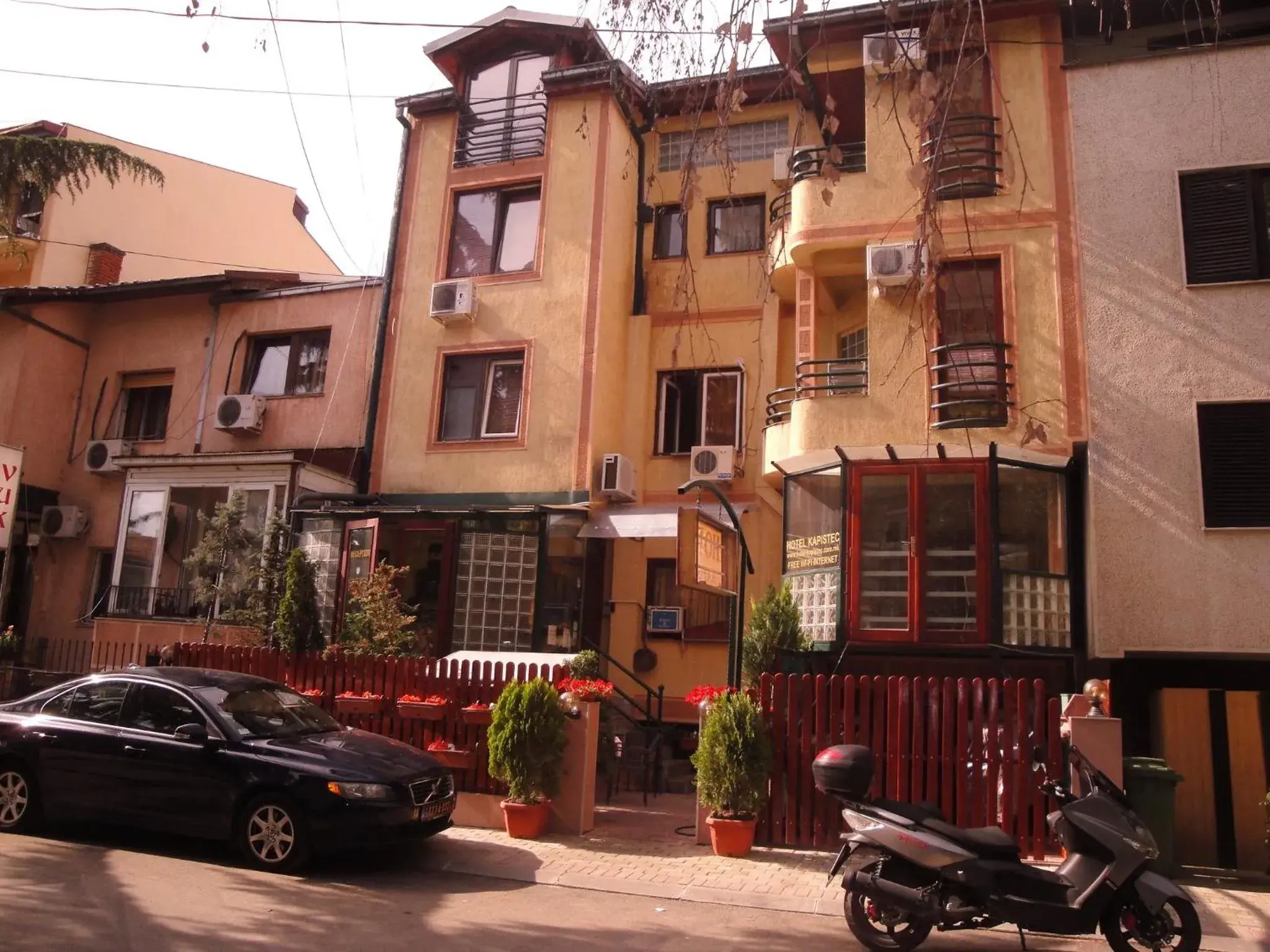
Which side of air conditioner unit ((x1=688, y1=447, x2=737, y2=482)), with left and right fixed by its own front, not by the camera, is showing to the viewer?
front

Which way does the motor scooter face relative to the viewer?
to the viewer's right

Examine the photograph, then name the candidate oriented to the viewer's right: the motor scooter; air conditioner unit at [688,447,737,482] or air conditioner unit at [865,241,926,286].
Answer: the motor scooter

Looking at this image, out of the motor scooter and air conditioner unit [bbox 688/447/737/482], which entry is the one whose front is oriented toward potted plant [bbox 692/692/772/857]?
the air conditioner unit

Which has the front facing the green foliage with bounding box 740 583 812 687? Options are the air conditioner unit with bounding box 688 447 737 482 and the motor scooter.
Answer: the air conditioner unit

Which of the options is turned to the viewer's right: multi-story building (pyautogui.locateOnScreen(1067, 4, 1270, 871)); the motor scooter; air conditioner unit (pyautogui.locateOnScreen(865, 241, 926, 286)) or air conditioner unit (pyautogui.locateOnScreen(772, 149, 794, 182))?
the motor scooter

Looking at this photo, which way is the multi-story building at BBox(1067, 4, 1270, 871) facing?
toward the camera

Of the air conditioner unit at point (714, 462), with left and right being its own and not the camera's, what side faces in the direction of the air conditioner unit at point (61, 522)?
right

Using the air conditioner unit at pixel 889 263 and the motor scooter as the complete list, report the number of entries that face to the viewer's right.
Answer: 1

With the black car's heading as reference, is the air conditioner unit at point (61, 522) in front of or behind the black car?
behind

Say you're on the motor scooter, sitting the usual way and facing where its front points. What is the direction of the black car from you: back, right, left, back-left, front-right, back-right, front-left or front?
back

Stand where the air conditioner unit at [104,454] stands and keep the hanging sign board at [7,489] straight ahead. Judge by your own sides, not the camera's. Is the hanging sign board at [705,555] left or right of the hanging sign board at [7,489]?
left

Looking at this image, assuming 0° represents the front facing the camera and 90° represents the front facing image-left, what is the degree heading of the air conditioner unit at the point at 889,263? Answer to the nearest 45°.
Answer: approximately 0°
